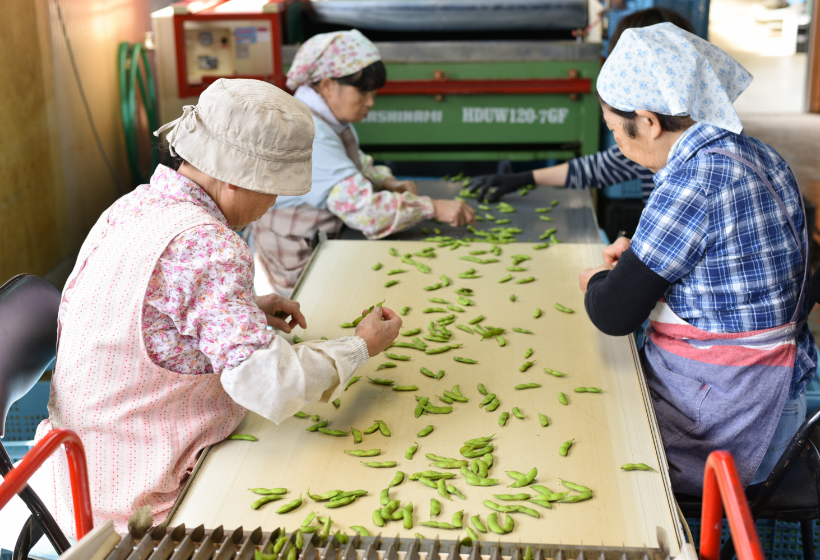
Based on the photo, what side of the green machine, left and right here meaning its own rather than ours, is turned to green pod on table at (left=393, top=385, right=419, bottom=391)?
front

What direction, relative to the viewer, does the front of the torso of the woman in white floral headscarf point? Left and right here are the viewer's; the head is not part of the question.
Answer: facing to the right of the viewer

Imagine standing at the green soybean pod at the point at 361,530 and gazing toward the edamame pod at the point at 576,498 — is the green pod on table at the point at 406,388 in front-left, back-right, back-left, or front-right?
front-left

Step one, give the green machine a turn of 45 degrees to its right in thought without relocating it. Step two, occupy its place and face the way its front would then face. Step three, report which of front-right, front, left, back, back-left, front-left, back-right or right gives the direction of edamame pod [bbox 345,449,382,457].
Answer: front-left

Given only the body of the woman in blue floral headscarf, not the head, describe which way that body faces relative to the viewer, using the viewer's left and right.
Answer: facing away from the viewer and to the left of the viewer

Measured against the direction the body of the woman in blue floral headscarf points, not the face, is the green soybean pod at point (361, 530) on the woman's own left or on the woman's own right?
on the woman's own left

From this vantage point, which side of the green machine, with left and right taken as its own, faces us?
front

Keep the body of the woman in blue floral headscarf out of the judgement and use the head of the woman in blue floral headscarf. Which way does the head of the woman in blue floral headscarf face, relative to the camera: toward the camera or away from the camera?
away from the camera

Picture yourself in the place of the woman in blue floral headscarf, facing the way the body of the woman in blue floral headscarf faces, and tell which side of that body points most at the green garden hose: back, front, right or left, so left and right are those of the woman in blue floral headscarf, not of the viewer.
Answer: front

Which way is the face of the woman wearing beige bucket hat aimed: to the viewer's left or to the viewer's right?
to the viewer's right

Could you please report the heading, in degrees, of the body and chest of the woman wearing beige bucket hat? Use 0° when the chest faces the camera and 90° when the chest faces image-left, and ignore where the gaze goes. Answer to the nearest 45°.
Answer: approximately 225°
